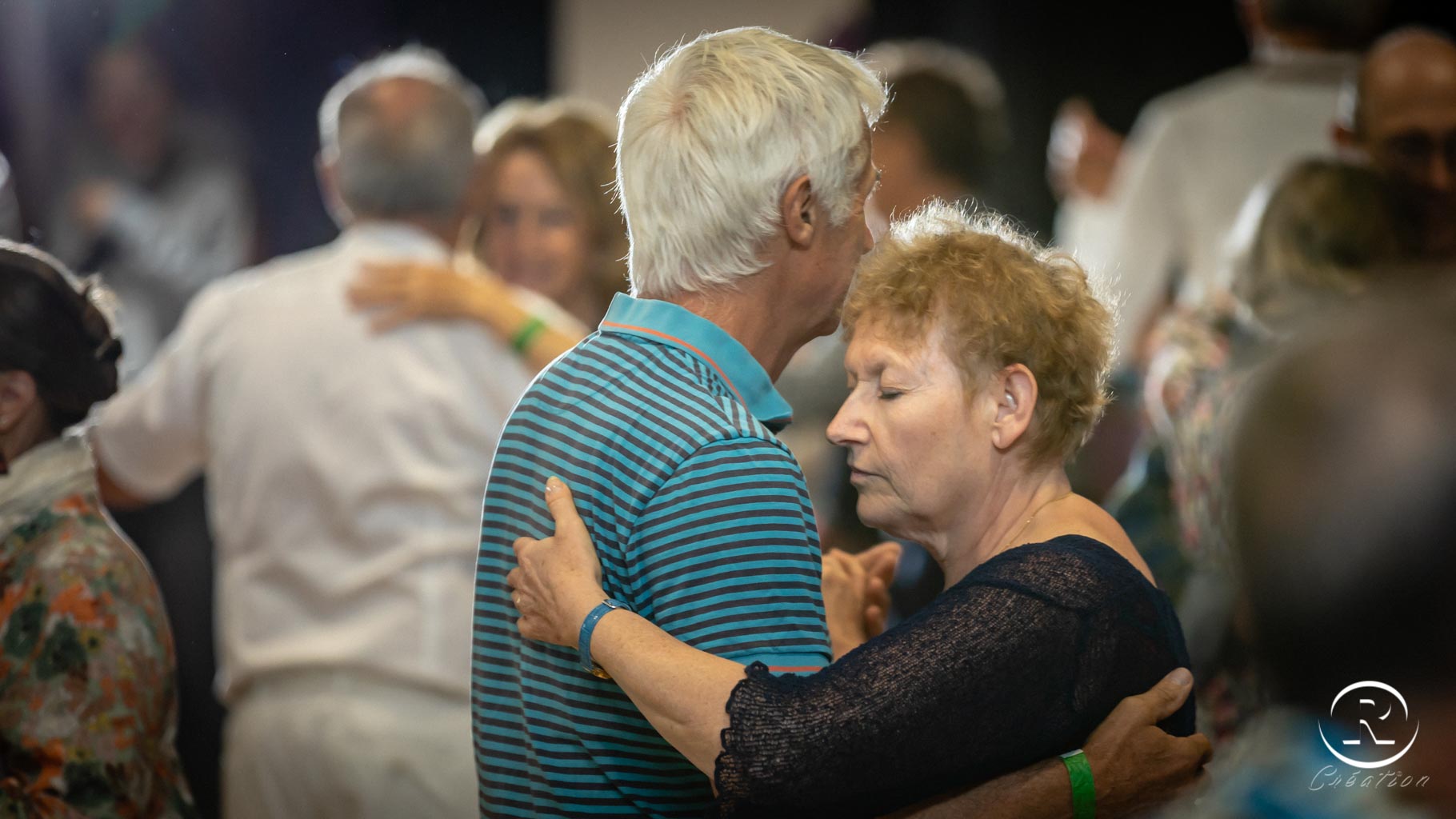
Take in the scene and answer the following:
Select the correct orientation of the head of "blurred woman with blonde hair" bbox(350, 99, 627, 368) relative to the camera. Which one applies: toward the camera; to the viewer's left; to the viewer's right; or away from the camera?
toward the camera

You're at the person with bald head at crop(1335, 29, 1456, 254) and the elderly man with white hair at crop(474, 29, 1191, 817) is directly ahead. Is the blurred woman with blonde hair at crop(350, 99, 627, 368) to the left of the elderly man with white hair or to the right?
right

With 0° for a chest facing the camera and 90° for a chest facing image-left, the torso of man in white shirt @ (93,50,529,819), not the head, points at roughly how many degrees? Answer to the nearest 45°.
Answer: approximately 180°

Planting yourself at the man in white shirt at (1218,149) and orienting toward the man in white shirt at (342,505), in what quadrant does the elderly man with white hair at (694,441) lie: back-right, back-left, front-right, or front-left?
front-left

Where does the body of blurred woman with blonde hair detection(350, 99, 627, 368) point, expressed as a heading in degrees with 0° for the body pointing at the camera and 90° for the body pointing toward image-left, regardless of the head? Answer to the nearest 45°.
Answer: approximately 0°

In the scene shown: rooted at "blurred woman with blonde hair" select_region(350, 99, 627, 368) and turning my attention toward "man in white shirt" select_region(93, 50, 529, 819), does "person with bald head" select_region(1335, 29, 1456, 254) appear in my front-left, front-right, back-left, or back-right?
back-left

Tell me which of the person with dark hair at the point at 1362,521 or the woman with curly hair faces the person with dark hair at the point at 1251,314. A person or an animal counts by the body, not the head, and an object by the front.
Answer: the person with dark hair at the point at 1362,521

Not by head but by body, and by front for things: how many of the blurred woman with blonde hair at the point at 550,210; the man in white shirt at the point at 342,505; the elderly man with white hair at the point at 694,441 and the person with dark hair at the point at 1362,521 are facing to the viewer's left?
0

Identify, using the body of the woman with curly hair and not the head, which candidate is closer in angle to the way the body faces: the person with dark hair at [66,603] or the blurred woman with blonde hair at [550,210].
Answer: the person with dark hair

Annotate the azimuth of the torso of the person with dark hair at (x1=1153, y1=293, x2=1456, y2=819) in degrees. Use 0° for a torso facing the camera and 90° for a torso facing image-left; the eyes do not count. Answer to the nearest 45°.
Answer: approximately 180°

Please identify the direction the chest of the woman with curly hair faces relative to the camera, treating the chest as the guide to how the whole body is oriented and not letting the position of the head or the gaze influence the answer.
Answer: to the viewer's left
